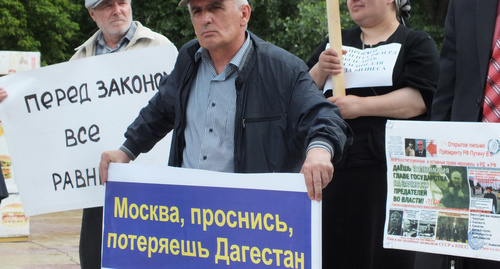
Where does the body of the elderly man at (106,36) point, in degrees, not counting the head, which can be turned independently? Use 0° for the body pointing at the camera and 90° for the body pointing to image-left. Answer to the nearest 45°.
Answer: approximately 0°

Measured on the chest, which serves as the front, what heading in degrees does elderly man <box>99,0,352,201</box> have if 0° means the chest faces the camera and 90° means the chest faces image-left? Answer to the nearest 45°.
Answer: approximately 45°
